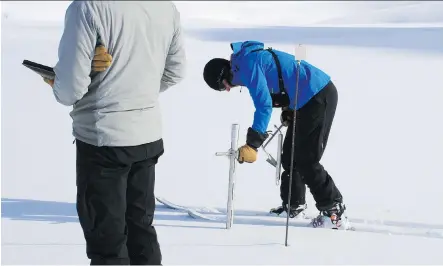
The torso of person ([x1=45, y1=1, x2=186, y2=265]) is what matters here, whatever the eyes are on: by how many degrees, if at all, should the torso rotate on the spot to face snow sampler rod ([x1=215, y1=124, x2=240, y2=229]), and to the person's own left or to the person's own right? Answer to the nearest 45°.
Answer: approximately 90° to the person's own right

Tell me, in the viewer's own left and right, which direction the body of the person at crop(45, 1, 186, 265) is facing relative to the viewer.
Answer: facing away from the viewer and to the left of the viewer
